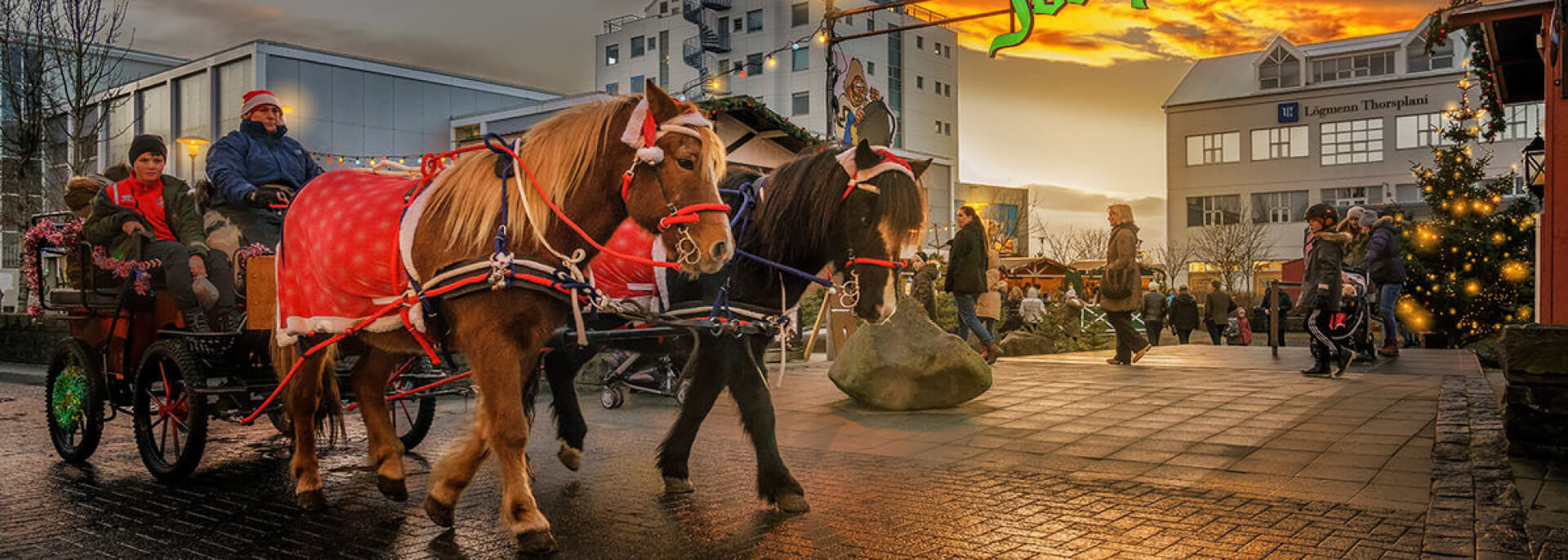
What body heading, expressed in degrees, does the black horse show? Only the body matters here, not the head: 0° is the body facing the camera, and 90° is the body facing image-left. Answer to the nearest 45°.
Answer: approximately 315°

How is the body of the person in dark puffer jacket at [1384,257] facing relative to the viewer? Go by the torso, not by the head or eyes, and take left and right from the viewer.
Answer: facing to the left of the viewer

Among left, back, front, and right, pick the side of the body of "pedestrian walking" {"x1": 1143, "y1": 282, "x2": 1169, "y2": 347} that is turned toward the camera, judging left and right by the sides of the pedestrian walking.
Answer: back

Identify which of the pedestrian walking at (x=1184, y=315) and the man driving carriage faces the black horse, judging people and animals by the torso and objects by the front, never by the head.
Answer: the man driving carriage

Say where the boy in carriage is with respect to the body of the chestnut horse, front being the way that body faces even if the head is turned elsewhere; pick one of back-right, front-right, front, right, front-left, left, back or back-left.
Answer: back

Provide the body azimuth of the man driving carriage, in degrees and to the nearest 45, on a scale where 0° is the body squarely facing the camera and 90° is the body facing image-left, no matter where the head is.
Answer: approximately 315°

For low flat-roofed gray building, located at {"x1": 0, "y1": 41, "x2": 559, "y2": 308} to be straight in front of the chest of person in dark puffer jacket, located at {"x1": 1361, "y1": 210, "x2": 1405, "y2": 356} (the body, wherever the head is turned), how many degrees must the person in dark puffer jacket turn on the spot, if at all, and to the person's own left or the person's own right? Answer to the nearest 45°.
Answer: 0° — they already face it

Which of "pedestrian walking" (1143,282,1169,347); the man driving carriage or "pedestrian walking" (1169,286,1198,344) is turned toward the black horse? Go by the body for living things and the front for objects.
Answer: the man driving carriage

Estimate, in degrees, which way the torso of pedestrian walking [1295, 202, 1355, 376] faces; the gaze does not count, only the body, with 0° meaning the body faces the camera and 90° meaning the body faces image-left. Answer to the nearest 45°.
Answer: approximately 90°
